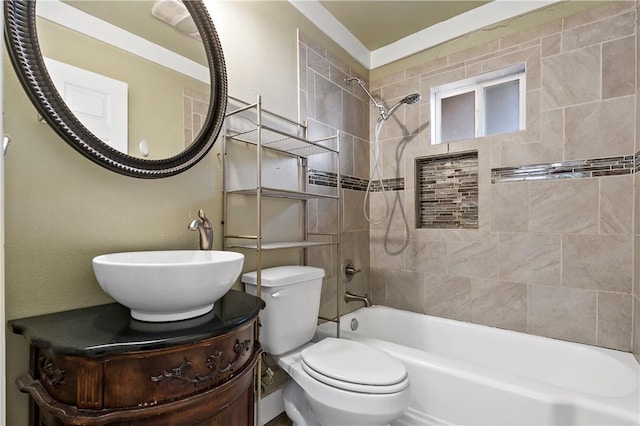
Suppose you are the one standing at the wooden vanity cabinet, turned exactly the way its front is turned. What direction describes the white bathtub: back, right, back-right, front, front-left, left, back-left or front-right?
front-left

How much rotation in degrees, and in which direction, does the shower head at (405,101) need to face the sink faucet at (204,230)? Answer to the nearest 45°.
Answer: approximately 90° to its right

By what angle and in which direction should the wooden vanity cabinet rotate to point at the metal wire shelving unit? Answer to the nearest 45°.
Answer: approximately 90° to its left

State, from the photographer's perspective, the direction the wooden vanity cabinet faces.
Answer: facing the viewer and to the right of the viewer

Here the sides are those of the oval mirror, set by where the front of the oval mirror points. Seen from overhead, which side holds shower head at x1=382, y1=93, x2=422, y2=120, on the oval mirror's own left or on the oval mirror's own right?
on the oval mirror's own left

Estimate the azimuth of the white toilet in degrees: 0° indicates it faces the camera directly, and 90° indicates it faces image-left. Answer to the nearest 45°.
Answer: approximately 315°
